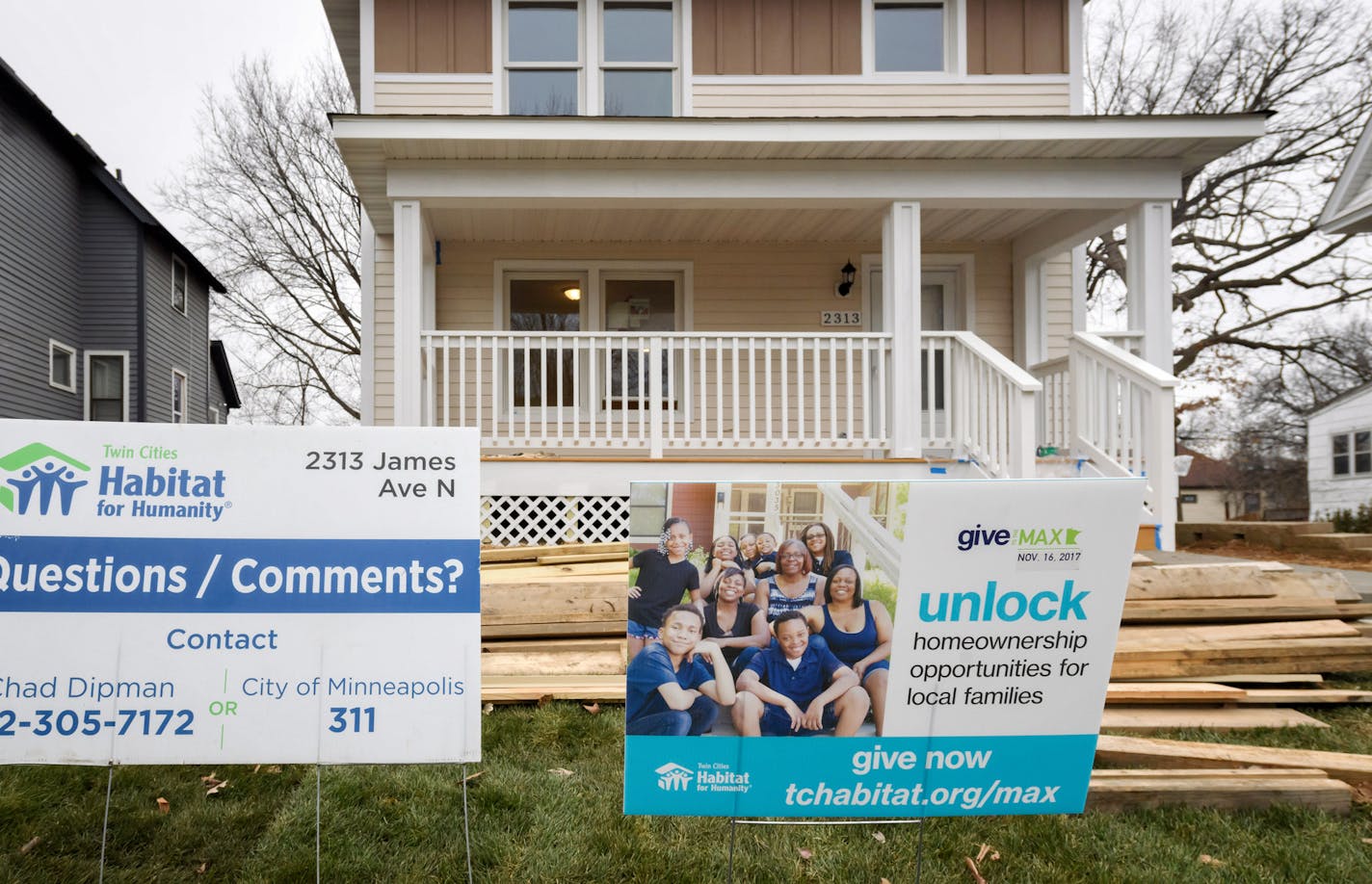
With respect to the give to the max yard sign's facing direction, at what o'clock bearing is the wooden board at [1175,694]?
The wooden board is roughly at 7 o'clock from the give to the max yard sign.

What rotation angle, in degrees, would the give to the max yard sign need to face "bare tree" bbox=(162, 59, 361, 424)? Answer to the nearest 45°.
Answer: approximately 135° to its right

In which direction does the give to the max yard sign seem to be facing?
toward the camera

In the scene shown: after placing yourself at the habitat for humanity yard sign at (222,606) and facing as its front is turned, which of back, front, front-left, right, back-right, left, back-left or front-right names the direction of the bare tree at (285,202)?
back

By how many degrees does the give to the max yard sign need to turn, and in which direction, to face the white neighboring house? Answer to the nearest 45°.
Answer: approximately 135° to its left

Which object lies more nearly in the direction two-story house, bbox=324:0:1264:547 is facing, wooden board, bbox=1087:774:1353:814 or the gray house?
the wooden board

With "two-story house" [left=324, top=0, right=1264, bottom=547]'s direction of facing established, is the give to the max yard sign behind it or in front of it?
in front

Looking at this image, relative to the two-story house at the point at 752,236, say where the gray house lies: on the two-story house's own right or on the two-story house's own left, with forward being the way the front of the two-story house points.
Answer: on the two-story house's own right

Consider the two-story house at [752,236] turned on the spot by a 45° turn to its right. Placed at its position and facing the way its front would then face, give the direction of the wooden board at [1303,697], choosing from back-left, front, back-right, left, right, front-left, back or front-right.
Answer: left

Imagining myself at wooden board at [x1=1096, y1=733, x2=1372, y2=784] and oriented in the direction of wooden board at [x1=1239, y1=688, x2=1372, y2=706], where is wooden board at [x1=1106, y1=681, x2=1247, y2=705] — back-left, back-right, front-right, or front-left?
front-left

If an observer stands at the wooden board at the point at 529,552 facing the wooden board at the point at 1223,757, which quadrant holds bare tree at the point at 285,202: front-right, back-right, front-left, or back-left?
back-left

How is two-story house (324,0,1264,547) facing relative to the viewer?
toward the camera

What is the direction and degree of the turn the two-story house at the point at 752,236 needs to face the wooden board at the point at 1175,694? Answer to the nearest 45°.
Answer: approximately 45° to its left
